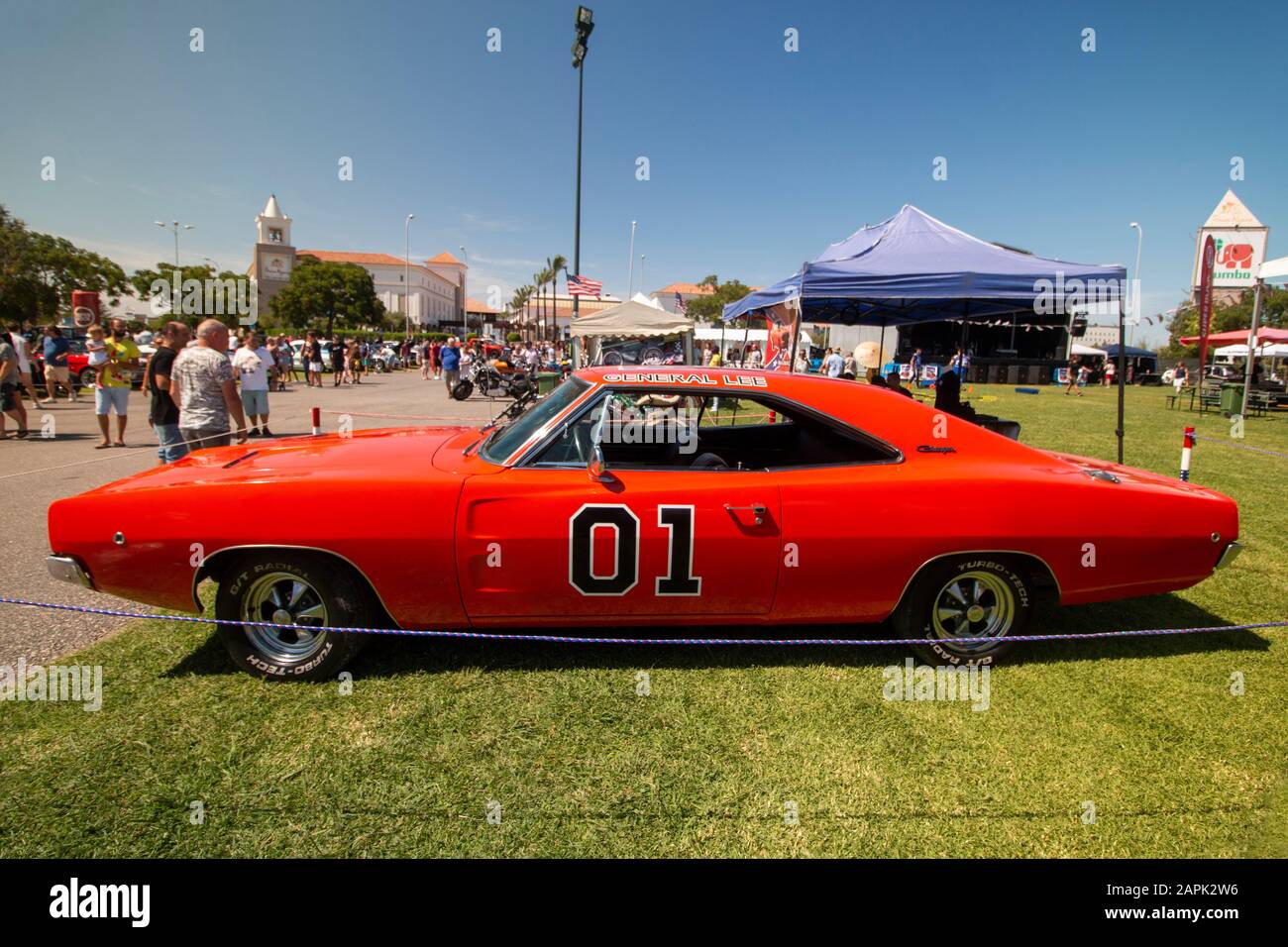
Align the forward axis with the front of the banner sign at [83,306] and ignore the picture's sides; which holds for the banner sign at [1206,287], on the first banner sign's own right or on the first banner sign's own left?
on the first banner sign's own left

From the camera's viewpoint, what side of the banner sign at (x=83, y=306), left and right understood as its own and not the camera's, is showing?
front

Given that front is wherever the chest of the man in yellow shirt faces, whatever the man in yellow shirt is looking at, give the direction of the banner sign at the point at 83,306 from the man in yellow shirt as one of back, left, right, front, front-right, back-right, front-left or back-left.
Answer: back

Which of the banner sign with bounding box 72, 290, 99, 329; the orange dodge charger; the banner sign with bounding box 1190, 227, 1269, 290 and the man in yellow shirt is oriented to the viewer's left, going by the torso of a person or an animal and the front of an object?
the orange dodge charger

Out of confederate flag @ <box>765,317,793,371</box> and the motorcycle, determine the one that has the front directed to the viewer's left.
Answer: the motorcycle

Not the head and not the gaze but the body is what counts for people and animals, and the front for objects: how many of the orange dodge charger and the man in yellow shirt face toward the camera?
1

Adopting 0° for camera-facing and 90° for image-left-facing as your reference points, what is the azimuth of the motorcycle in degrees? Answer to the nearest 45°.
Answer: approximately 90°

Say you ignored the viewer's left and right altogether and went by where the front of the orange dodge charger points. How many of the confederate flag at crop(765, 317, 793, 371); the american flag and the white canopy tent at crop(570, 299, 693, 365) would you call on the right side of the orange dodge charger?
3
